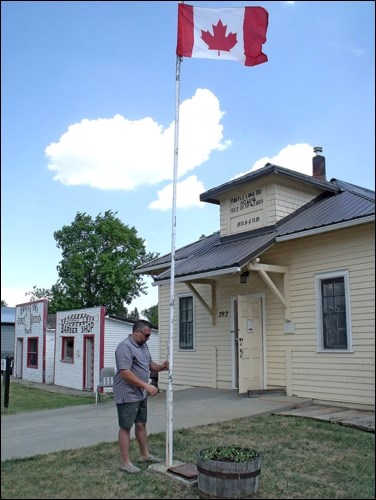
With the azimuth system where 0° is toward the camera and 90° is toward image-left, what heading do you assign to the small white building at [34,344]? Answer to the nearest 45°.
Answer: approximately 45°

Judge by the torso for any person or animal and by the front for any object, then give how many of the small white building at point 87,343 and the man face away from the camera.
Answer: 0

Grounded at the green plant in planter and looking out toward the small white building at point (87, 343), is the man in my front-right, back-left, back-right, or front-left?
front-left

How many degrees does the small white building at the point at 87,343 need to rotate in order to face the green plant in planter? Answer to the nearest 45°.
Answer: approximately 45° to its left

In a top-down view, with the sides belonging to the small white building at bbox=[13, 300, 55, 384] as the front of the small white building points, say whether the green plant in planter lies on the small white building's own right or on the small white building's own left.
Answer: on the small white building's own left

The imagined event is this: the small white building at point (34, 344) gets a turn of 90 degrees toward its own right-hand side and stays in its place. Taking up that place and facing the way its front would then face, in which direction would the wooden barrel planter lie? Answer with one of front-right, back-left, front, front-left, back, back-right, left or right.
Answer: back-left

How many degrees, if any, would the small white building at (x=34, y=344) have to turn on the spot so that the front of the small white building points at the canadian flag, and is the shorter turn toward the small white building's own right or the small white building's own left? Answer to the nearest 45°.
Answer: approximately 45° to the small white building's own left

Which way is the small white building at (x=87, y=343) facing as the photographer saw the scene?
facing the viewer and to the left of the viewer

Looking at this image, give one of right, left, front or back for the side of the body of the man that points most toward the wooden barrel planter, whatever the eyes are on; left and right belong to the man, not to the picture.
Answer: front

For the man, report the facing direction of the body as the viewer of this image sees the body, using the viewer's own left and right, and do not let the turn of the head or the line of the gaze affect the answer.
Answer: facing the viewer and to the right of the viewer

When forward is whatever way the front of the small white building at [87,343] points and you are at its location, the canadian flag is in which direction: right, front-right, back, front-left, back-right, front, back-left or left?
front-left

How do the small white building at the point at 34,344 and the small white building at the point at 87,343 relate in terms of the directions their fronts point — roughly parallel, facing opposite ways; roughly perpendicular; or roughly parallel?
roughly parallel

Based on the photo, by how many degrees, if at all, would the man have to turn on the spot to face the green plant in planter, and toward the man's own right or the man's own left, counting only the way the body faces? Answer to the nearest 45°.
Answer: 0° — they already face it

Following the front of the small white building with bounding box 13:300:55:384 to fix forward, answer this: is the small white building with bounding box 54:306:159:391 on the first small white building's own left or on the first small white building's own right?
on the first small white building's own left

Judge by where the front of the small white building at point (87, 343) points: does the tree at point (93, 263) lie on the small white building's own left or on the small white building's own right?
on the small white building's own right
